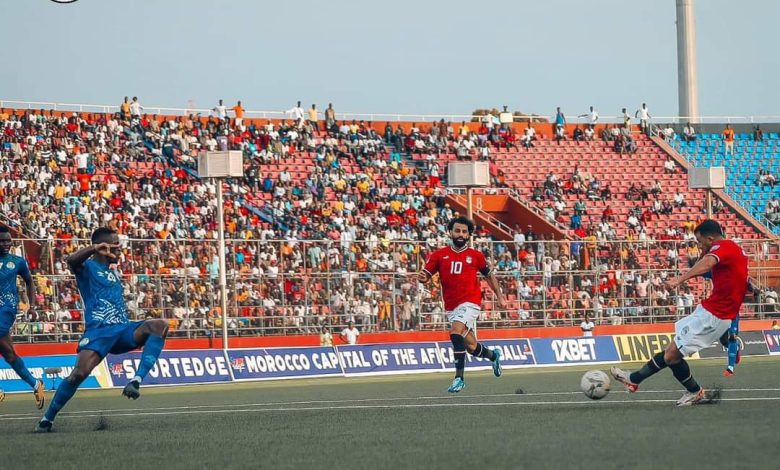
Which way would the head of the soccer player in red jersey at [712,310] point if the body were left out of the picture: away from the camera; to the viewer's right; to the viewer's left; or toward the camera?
to the viewer's left

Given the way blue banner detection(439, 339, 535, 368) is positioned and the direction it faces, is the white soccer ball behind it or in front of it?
in front

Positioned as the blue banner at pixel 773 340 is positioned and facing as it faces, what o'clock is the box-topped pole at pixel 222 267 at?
The box-topped pole is roughly at 2 o'clock from the blue banner.

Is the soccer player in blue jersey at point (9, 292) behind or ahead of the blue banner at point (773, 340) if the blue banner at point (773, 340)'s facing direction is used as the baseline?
ahead

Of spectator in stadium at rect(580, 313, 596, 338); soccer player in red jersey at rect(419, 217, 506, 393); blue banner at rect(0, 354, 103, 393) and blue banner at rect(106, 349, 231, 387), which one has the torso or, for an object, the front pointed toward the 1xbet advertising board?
the spectator in stadium

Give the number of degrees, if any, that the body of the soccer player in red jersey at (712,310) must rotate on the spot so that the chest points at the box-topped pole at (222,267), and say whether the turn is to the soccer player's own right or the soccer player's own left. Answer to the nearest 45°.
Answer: approximately 45° to the soccer player's own right

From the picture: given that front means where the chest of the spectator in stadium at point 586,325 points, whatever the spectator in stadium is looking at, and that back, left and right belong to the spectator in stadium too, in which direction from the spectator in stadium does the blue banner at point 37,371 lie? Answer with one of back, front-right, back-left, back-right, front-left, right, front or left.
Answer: front-right

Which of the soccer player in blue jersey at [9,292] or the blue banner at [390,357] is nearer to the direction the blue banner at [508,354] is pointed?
the soccer player in blue jersey

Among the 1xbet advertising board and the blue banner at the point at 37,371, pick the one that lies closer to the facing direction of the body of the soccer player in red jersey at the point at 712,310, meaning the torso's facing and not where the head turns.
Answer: the blue banner

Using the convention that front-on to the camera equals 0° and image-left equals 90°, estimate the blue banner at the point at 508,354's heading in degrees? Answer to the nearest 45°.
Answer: approximately 0°
